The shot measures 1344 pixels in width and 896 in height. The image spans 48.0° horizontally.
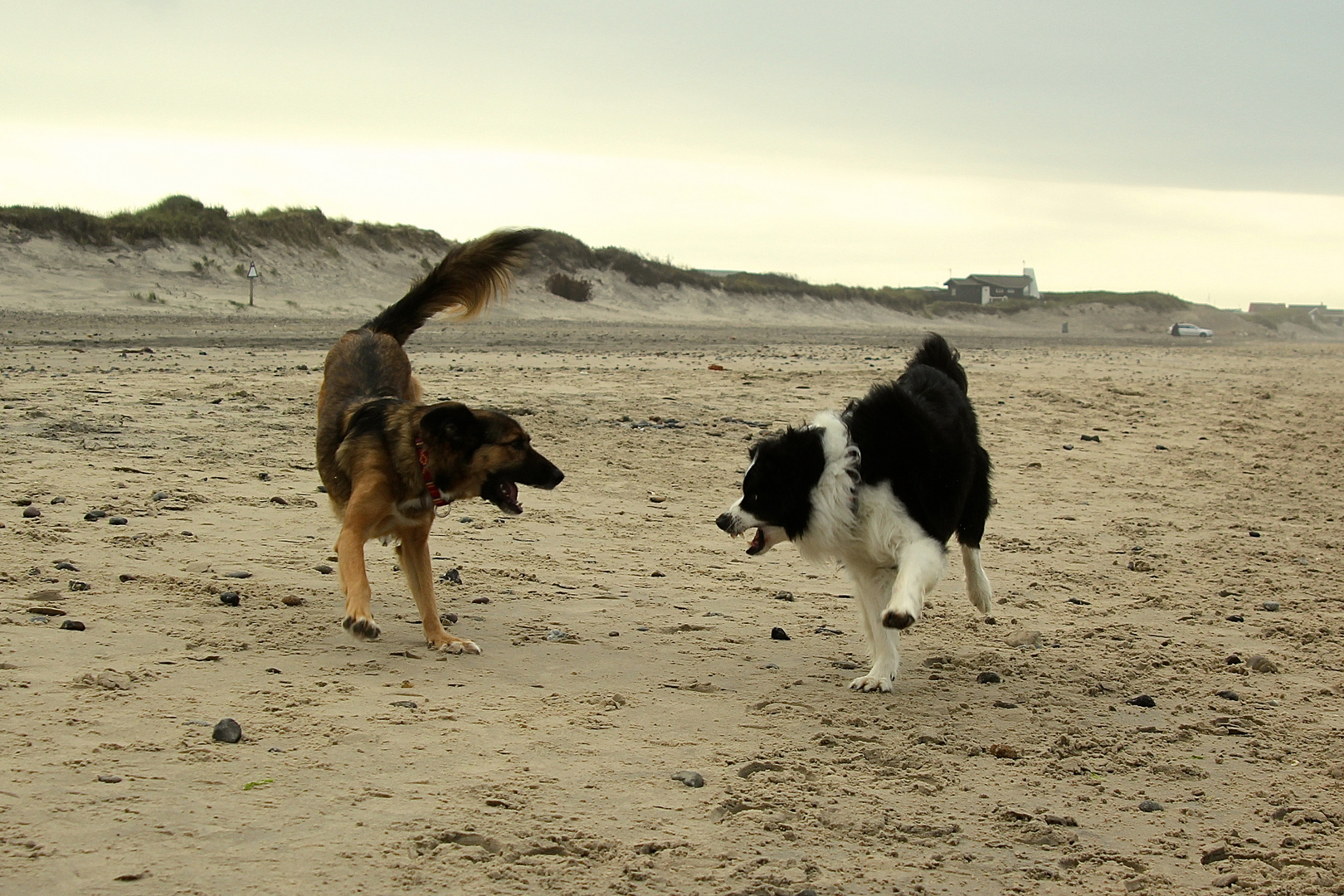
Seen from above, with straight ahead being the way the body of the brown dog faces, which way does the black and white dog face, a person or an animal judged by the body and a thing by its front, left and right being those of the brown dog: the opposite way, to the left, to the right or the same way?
to the right

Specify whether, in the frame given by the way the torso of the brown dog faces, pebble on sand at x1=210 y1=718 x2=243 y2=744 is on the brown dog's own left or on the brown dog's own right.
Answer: on the brown dog's own right

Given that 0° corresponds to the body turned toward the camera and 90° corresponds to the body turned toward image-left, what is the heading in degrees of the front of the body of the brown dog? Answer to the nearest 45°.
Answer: approximately 315°

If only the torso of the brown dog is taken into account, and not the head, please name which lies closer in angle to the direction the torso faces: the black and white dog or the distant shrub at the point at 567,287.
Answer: the black and white dog

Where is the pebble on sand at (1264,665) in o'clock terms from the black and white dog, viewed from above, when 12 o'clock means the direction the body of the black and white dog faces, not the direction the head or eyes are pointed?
The pebble on sand is roughly at 7 o'clock from the black and white dog.

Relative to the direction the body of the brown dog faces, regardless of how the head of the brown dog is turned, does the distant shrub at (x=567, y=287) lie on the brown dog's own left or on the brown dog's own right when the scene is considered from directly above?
on the brown dog's own left

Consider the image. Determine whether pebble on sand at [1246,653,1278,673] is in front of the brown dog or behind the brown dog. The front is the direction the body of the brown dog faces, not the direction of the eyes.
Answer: in front

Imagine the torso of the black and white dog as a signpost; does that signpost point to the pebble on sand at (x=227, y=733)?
yes

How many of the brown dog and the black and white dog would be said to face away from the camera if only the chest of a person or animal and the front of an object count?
0

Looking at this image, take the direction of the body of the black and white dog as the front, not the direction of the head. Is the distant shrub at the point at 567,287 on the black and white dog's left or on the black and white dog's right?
on the black and white dog's right

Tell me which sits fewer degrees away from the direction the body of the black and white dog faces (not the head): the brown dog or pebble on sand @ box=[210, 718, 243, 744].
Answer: the pebble on sand
